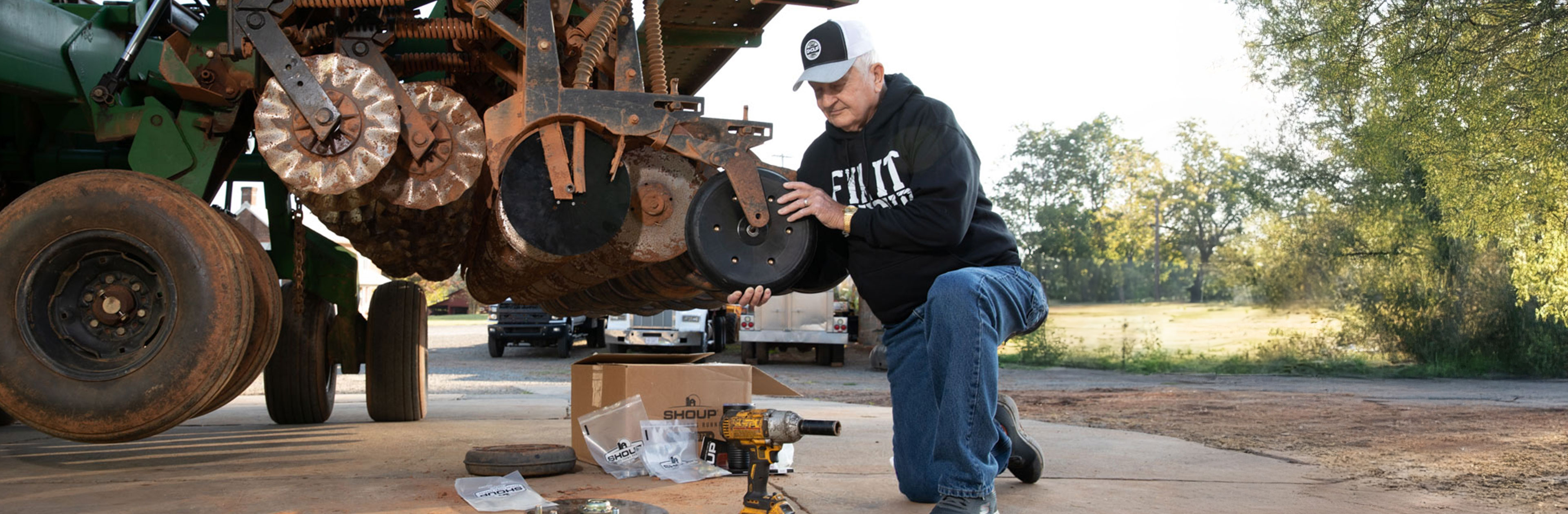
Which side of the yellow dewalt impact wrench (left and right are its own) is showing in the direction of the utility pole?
left

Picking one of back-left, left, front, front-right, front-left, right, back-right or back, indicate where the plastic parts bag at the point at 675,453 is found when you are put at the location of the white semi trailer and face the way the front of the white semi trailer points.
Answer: back

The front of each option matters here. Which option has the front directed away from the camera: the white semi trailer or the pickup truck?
the white semi trailer

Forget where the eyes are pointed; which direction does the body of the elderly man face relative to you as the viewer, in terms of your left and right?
facing the viewer and to the left of the viewer

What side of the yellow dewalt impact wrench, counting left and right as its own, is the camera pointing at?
right

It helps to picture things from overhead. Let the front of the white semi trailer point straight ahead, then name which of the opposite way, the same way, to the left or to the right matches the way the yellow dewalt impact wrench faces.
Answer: to the right

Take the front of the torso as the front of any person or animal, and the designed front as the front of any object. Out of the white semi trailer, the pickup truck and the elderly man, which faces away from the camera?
the white semi trailer

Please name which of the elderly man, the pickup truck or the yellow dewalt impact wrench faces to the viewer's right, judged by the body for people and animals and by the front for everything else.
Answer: the yellow dewalt impact wrench

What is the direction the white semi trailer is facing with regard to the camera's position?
facing away from the viewer

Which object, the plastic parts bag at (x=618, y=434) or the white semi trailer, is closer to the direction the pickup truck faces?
the plastic parts bag

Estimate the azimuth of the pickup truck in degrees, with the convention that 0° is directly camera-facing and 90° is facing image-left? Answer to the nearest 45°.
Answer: approximately 45°

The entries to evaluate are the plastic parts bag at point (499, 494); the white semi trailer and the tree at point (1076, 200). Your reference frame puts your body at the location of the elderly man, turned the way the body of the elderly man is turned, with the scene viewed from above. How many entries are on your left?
0

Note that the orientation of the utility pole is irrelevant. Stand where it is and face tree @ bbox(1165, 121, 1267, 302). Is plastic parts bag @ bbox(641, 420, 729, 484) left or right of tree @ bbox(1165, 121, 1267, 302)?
right
